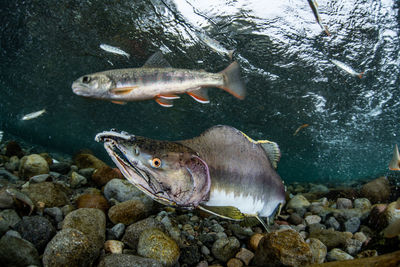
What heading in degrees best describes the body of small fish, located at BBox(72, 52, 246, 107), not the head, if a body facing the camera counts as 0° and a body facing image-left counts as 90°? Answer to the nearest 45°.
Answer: approximately 90°

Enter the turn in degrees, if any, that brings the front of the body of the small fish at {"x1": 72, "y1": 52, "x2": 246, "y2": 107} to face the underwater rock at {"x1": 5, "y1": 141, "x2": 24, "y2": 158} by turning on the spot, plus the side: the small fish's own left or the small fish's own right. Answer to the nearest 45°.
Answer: approximately 45° to the small fish's own right

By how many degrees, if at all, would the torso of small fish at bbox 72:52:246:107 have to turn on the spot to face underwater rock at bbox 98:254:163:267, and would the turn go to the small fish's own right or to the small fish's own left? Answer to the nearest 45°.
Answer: approximately 90° to the small fish's own left
